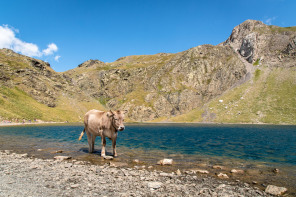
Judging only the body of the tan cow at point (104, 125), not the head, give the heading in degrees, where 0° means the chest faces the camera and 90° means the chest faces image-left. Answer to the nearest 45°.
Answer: approximately 315°

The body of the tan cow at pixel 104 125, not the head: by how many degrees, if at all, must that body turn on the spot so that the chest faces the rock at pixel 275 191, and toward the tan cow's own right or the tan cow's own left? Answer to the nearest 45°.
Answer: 0° — it already faces it
